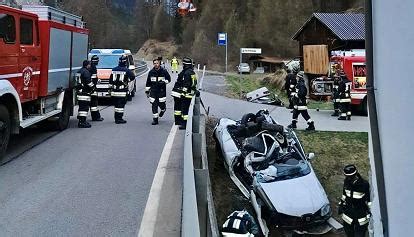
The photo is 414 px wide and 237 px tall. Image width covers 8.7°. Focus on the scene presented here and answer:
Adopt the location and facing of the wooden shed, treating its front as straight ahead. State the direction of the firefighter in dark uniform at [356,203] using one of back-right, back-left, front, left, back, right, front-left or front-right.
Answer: front-left

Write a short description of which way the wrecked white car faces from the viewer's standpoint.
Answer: facing the viewer and to the right of the viewer

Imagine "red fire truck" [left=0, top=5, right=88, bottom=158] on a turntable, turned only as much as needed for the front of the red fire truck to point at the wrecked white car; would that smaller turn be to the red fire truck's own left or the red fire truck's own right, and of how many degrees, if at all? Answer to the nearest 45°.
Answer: approximately 90° to the red fire truck's own left

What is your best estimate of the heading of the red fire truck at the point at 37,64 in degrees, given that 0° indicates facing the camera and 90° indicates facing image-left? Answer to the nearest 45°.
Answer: approximately 45°
